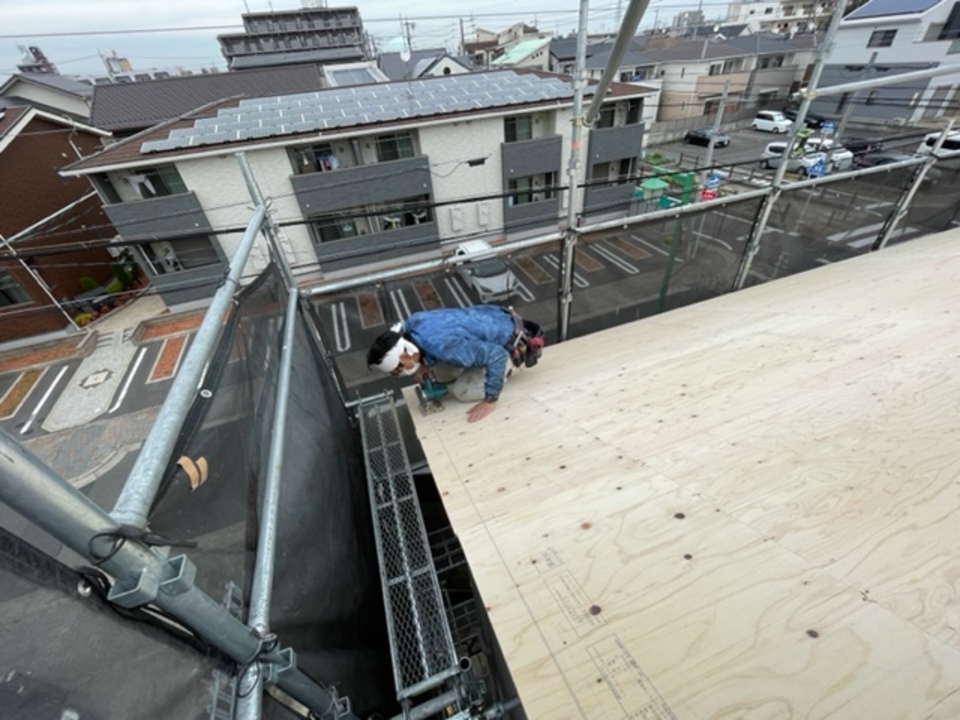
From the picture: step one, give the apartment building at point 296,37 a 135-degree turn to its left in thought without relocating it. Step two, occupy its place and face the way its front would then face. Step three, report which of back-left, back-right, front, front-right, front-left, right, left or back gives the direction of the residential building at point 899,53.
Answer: right

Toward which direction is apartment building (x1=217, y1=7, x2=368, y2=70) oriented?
toward the camera

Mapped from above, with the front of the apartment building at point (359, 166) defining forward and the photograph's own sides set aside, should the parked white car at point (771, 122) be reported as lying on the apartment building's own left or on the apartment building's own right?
on the apartment building's own left

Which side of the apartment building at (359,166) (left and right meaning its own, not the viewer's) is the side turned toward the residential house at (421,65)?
back

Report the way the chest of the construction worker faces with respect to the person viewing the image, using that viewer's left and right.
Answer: facing the viewer and to the left of the viewer

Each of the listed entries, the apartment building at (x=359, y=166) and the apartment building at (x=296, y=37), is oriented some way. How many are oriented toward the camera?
2

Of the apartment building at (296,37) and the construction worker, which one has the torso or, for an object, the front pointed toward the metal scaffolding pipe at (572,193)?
the apartment building

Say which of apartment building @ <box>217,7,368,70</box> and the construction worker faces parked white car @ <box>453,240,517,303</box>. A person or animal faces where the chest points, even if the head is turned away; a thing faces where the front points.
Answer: the apartment building

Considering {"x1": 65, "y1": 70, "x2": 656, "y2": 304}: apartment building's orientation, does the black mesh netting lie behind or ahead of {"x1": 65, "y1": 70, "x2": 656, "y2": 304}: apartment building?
ahead

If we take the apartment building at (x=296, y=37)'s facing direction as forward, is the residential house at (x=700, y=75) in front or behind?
in front

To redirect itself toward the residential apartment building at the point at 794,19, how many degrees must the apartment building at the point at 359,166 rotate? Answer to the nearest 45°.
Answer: approximately 135° to its left

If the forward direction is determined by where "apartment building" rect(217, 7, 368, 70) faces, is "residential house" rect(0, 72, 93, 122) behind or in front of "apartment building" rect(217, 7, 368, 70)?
in front

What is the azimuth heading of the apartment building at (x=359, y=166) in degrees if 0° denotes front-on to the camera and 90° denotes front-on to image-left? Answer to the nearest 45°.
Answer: approximately 0°

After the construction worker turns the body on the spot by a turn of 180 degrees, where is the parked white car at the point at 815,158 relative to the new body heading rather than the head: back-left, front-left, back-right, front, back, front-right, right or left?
front

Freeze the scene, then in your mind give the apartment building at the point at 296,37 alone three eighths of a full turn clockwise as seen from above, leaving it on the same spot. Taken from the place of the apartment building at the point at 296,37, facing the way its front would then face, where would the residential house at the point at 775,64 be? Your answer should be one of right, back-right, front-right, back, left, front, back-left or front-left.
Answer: back

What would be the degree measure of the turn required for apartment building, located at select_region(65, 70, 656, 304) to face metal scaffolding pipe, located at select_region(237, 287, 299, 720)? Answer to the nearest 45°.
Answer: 0° — it already faces it

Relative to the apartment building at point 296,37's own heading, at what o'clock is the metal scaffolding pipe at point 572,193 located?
The metal scaffolding pipe is roughly at 12 o'clock from the apartment building.
